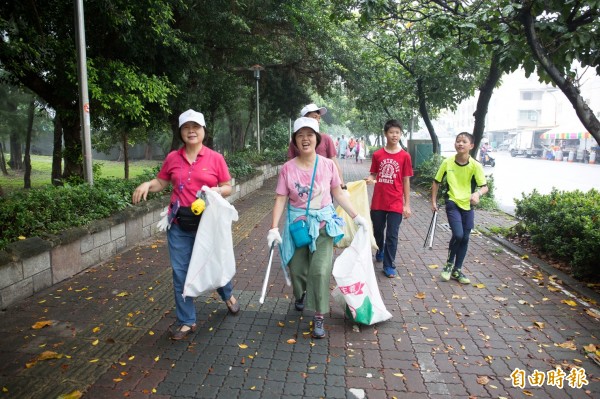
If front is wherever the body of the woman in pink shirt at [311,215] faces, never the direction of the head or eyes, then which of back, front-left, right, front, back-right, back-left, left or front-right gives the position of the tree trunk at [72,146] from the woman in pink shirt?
back-right

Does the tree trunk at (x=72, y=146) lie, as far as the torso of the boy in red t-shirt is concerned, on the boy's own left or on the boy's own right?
on the boy's own right

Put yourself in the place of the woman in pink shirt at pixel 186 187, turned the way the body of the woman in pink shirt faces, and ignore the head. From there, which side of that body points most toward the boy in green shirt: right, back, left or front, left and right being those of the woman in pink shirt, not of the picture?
left

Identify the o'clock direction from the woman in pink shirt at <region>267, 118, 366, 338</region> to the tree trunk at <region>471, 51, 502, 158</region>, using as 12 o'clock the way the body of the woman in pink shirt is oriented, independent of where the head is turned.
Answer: The tree trunk is roughly at 7 o'clock from the woman in pink shirt.

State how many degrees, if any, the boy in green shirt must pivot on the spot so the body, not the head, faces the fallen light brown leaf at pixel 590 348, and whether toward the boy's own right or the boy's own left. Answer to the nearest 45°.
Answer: approximately 45° to the boy's own left

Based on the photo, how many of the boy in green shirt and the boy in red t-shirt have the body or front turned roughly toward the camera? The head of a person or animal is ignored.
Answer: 2
